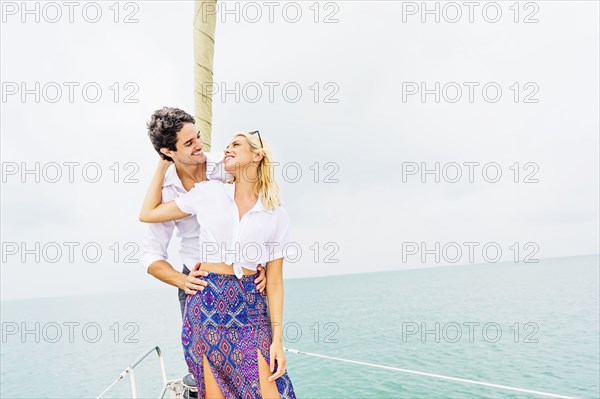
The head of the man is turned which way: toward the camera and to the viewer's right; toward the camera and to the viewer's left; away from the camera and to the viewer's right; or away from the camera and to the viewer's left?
toward the camera and to the viewer's right

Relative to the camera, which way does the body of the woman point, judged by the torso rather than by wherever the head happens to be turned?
toward the camera

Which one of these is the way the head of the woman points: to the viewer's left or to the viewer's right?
to the viewer's left
